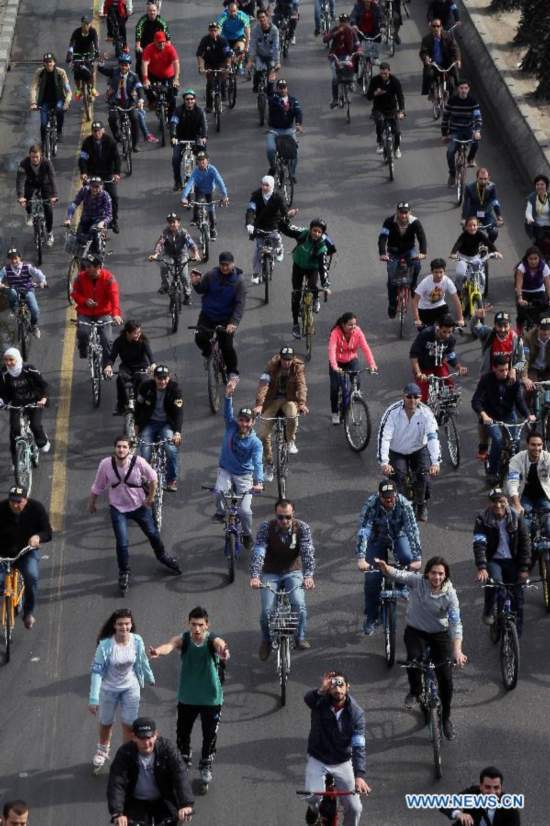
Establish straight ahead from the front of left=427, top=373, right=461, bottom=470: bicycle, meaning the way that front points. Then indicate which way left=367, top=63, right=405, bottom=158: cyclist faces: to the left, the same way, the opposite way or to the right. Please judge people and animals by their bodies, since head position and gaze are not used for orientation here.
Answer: the same way

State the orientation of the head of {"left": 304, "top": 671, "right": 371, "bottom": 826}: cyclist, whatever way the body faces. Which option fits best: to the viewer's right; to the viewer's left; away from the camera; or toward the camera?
toward the camera

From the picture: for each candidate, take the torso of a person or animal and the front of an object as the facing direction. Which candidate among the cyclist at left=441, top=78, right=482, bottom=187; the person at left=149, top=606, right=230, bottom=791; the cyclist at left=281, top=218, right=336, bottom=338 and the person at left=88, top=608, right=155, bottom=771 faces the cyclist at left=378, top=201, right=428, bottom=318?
the cyclist at left=441, top=78, right=482, bottom=187

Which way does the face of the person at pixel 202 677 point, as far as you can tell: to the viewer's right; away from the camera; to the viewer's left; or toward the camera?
toward the camera

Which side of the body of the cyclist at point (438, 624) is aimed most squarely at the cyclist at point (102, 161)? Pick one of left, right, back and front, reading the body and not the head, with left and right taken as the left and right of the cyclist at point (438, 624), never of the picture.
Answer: back

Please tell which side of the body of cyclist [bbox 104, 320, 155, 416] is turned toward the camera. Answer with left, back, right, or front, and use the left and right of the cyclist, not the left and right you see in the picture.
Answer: front

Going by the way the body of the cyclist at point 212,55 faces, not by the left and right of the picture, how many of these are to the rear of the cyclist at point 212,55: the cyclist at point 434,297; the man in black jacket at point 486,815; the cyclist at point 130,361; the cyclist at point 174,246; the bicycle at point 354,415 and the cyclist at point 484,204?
0

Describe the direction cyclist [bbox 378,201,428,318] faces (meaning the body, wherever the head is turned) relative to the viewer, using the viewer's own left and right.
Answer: facing the viewer

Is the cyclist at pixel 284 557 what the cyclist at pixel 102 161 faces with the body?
yes

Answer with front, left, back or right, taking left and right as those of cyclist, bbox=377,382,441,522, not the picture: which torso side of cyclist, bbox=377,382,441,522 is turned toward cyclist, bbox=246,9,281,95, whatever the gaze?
back

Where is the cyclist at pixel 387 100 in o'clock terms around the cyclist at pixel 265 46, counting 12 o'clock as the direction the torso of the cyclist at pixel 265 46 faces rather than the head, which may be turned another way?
the cyclist at pixel 387 100 is roughly at 11 o'clock from the cyclist at pixel 265 46.

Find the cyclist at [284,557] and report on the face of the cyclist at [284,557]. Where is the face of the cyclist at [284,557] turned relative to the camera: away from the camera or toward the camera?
toward the camera

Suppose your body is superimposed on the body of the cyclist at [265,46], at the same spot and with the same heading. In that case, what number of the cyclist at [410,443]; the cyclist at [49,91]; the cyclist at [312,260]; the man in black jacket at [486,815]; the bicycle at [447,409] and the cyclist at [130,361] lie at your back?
0

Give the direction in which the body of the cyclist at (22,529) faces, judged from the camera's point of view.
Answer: toward the camera

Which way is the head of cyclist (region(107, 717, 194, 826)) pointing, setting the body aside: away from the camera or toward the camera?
toward the camera

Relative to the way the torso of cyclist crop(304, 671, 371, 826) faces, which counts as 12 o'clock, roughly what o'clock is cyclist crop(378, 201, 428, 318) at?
cyclist crop(378, 201, 428, 318) is roughly at 6 o'clock from cyclist crop(304, 671, 371, 826).

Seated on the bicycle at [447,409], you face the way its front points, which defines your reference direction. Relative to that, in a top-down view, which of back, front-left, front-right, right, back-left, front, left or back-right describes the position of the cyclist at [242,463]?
front-right

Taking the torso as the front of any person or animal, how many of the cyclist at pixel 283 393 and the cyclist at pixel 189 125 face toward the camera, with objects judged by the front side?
2

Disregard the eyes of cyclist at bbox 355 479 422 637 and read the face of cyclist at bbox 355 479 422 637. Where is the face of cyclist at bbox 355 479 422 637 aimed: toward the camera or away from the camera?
toward the camera

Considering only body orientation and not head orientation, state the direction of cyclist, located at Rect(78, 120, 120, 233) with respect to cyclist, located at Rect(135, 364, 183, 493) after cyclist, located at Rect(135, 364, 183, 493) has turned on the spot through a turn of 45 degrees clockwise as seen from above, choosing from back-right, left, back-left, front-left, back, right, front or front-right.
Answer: back-right

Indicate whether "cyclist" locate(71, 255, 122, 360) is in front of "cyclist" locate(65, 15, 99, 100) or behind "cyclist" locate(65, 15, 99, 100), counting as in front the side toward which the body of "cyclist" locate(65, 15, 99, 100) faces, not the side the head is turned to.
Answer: in front

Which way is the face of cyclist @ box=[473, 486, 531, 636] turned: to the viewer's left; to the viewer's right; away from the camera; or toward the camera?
toward the camera
